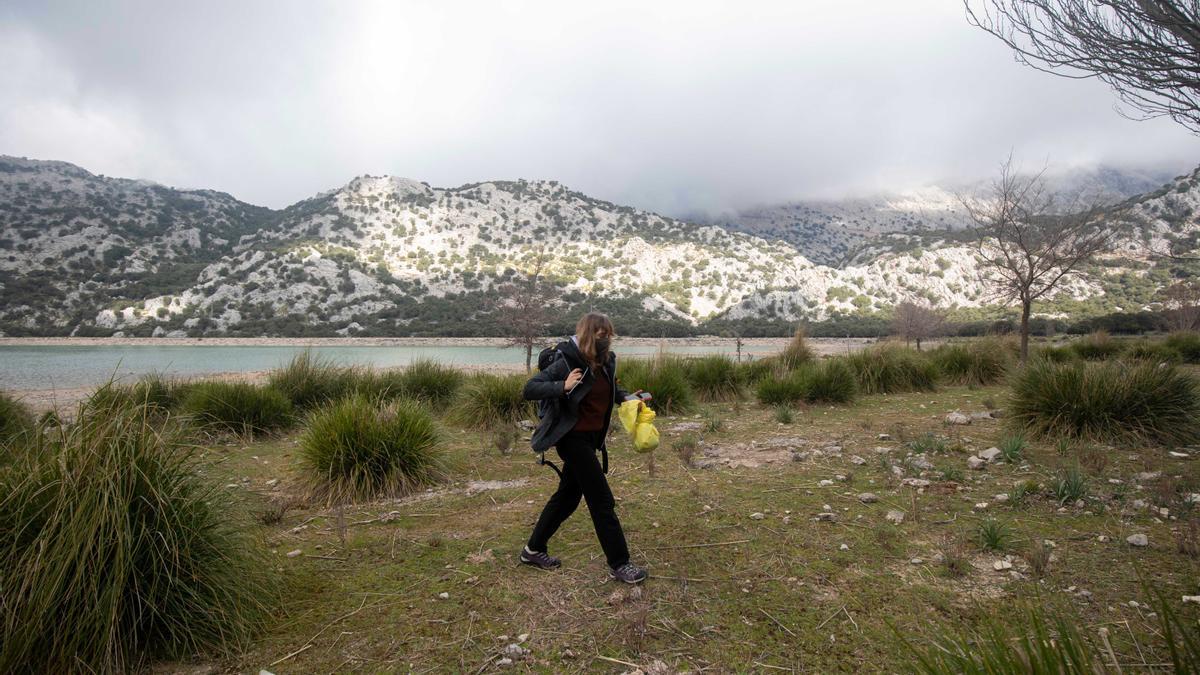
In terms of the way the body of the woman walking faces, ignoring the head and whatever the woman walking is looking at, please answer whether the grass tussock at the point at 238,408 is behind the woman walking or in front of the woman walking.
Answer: behind

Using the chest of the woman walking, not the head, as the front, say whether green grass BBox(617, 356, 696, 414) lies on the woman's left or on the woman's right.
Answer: on the woman's left

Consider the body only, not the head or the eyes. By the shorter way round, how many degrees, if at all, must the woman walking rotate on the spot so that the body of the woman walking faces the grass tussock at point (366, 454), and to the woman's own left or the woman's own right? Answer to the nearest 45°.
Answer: approximately 180°

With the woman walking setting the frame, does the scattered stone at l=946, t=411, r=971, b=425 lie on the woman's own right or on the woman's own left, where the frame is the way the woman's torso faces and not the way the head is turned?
on the woman's own left

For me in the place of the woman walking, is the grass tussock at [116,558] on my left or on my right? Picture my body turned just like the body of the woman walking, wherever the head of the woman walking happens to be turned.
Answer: on my right

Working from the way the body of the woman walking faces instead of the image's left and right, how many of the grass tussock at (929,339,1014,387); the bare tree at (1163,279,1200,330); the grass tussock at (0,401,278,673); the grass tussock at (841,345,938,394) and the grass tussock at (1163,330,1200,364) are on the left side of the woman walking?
4

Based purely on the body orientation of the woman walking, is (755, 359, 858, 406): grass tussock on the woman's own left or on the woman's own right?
on the woman's own left

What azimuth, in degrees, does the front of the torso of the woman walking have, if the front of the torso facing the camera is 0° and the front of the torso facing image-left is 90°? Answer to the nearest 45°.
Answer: approximately 315°

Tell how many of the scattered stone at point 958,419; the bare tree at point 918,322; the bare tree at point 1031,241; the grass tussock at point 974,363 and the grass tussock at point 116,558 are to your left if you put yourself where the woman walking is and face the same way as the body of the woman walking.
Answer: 4

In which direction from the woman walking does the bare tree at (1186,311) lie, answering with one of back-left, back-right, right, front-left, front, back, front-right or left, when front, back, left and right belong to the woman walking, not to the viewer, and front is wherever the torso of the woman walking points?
left

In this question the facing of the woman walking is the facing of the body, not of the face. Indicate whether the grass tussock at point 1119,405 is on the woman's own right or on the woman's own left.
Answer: on the woman's own left

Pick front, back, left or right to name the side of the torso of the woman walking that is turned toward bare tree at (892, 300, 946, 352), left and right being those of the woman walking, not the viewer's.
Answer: left

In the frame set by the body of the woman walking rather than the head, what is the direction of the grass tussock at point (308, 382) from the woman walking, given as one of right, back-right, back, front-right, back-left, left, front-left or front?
back

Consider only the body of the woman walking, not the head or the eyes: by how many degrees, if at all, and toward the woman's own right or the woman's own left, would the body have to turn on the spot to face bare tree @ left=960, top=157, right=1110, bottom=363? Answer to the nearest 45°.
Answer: approximately 90° to the woman's own left
